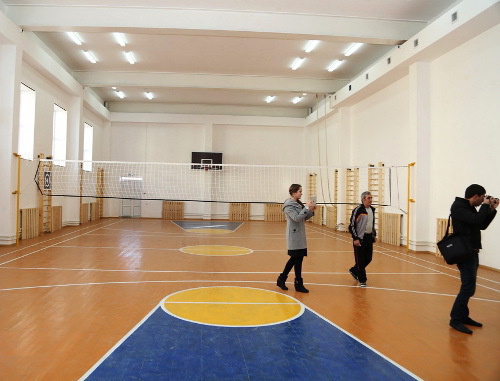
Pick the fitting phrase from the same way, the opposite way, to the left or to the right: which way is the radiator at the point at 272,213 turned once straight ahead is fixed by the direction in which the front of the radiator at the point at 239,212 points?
the same way

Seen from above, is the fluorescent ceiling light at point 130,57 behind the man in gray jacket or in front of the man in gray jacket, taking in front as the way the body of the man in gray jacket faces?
behind

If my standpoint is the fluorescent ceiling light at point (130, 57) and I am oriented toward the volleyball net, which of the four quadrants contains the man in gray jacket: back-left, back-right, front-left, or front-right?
front-right

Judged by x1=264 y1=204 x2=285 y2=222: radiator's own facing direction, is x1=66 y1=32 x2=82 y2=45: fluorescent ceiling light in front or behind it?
in front

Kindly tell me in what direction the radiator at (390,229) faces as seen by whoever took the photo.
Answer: facing the viewer and to the left of the viewer

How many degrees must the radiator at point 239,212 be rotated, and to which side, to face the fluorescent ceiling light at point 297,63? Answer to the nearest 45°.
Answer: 0° — it already faces it

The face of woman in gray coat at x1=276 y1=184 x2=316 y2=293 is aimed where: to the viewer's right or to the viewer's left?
to the viewer's right

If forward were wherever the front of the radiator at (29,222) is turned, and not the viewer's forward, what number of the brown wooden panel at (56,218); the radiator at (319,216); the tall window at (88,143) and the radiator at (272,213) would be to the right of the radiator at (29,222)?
0

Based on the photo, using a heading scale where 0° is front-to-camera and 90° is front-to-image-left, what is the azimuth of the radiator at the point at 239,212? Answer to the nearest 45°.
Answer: approximately 0°

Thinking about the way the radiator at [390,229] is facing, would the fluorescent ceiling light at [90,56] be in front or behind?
in front

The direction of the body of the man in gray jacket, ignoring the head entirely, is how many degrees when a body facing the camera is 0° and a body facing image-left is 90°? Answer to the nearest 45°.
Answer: approximately 315°

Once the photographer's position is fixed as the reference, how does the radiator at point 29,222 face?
facing the viewer and to the right of the viewer
